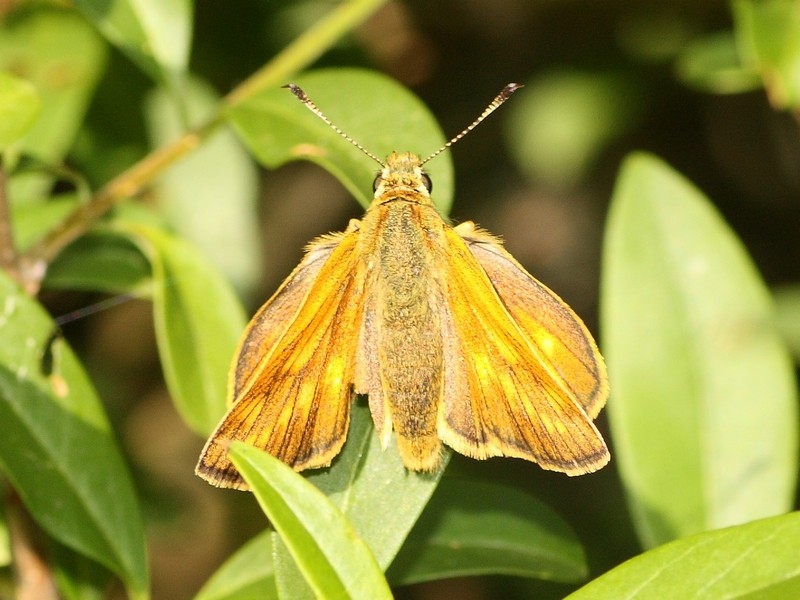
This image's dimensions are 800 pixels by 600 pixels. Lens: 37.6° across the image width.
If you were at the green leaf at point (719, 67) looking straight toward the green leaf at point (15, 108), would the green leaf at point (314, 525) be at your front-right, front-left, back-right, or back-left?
front-left

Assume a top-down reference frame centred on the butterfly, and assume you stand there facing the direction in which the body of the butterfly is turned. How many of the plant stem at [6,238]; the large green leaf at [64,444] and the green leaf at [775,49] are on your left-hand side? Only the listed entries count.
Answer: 2

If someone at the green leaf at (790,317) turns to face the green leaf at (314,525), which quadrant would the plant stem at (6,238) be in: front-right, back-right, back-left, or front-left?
front-right

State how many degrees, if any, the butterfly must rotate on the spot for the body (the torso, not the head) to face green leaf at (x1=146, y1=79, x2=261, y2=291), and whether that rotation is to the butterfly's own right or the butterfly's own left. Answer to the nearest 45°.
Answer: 0° — it already faces it

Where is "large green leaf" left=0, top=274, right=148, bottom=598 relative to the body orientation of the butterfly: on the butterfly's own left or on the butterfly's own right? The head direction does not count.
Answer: on the butterfly's own left

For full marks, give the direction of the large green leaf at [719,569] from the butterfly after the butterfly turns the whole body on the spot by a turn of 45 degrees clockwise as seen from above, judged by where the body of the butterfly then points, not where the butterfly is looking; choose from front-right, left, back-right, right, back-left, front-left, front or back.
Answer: right

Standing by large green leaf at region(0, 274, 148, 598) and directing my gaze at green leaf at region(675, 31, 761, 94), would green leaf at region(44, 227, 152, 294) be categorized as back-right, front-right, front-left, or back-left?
front-left

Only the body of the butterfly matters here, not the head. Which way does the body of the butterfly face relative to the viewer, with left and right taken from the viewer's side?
facing away from the viewer

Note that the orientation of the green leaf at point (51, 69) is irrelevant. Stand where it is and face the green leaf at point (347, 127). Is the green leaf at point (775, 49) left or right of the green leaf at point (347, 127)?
left

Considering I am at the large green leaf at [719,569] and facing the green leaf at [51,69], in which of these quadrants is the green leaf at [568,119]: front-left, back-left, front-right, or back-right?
front-right

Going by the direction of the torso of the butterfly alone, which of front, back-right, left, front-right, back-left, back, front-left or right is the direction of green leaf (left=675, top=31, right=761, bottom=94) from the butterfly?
front-right

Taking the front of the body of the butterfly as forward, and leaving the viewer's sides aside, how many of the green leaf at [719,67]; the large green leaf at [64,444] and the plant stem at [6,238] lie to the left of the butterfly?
2

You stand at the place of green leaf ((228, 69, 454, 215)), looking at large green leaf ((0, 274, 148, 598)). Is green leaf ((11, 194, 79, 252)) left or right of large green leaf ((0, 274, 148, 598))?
right
